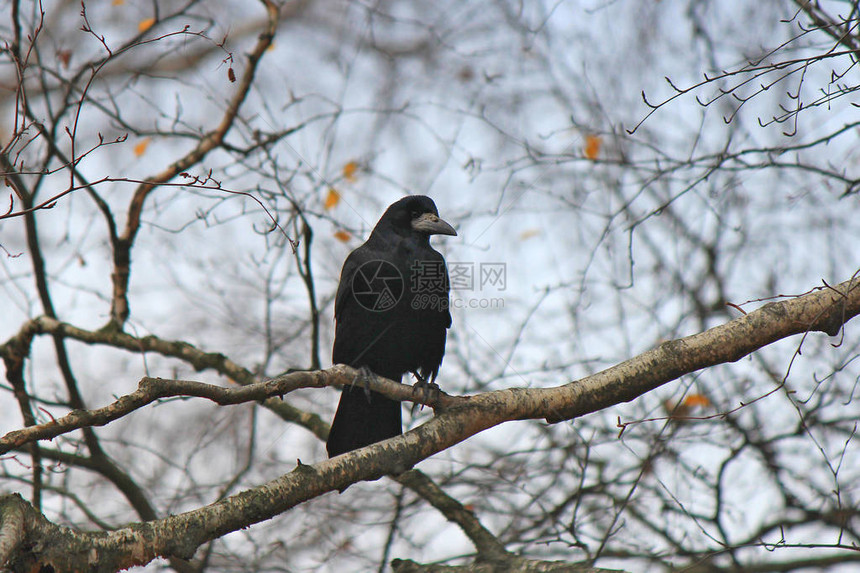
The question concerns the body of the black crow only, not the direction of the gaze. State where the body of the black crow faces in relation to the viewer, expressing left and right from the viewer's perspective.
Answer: facing the viewer and to the right of the viewer
